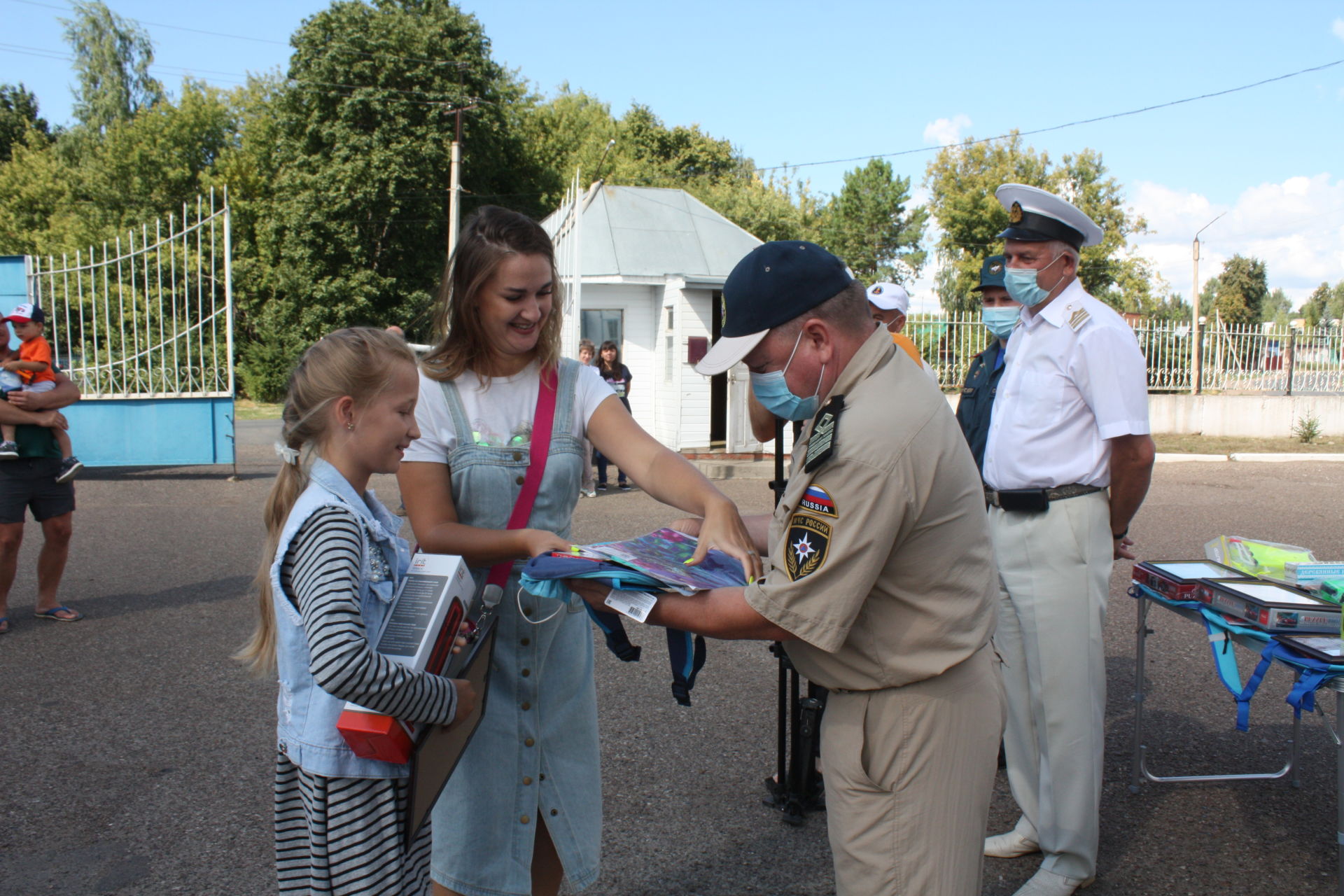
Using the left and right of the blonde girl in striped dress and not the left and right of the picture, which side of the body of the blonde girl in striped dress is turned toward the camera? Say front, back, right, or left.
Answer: right

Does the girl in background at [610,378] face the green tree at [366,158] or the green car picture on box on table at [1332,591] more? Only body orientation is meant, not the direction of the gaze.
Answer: the green car picture on box on table

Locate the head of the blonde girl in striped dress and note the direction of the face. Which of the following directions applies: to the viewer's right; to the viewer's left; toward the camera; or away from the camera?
to the viewer's right

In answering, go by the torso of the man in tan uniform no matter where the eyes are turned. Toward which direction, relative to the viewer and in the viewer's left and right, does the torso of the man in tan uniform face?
facing to the left of the viewer

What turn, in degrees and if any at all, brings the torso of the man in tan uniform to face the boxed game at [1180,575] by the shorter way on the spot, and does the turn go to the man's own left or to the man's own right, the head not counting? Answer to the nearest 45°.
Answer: approximately 135° to the man's own right

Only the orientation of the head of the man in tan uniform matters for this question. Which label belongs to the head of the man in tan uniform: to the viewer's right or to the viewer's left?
to the viewer's left

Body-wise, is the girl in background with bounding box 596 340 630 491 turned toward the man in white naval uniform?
yes

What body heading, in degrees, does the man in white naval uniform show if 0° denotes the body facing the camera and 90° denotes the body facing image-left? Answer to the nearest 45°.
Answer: approximately 45°

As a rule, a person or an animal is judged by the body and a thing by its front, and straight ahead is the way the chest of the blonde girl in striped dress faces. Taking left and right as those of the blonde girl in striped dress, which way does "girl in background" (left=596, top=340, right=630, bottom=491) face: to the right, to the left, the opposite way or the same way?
to the right

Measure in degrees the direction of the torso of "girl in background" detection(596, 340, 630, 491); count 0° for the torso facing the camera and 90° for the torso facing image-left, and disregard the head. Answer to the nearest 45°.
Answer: approximately 0°

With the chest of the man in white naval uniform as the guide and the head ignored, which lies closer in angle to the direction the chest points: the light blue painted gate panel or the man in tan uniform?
the man in tan uniform
